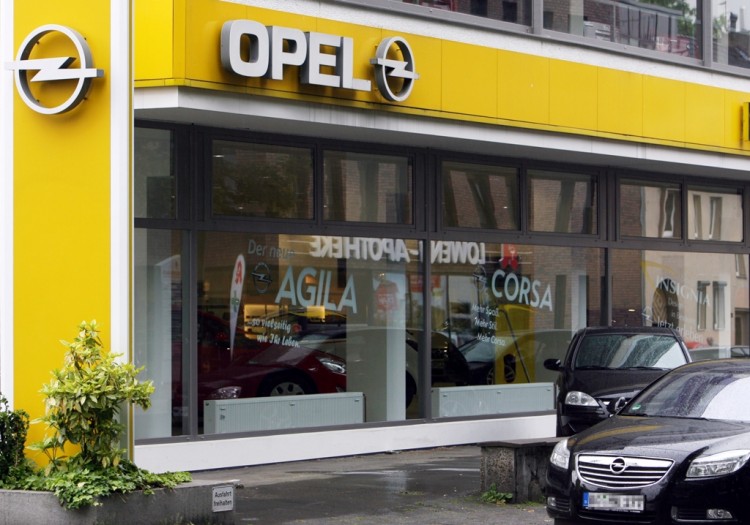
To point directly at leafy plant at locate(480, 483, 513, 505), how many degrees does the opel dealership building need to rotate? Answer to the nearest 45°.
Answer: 0° — it already faces it

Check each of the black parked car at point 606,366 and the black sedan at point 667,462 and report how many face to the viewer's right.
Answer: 0

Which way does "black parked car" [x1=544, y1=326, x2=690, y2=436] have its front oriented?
toward the camera

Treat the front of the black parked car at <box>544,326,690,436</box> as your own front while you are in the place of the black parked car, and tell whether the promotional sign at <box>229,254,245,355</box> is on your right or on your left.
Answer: on your right

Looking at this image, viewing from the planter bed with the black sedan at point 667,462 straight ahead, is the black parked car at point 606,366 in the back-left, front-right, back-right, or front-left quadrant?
front-left

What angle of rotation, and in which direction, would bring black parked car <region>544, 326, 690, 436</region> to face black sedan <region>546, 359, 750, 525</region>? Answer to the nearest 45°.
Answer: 0° — it already faces it

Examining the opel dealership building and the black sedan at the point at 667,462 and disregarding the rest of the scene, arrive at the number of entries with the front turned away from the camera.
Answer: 0

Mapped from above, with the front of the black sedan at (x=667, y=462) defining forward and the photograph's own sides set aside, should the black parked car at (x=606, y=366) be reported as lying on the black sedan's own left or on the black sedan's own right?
on the black sedan's own right

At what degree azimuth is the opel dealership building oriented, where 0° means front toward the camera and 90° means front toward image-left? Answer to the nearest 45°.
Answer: approximately 315°

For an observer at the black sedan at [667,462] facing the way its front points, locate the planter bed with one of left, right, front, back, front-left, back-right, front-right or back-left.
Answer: front-right

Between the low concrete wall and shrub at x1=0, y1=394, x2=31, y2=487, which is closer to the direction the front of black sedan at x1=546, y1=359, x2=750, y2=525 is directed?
the shrub

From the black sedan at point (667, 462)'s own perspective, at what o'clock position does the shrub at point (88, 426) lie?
The shrub is roughly at 1 o'clock from the black sedan.

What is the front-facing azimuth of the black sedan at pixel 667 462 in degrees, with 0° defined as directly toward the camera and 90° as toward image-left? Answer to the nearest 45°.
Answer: approximately 45°

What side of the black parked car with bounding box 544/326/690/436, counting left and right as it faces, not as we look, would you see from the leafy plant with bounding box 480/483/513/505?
front
